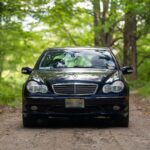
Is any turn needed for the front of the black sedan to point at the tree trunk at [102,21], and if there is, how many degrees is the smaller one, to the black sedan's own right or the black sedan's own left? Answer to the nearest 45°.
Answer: approximately 180°

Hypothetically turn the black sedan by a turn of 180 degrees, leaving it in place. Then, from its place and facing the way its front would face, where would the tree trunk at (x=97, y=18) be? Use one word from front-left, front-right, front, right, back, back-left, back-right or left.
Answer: front

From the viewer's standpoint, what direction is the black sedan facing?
toward the camera
